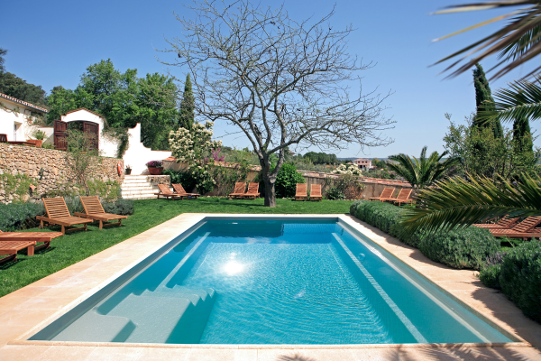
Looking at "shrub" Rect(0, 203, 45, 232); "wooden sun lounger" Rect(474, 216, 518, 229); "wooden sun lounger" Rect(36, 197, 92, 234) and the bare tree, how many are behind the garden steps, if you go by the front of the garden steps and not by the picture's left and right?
0

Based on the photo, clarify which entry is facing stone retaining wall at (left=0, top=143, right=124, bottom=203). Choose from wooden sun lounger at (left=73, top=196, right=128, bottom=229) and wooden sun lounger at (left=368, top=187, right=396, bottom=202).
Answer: wooden sun lounger at (left=368, top=187, right=396, bottom=202)

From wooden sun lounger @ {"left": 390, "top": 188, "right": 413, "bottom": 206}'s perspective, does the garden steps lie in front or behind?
in front

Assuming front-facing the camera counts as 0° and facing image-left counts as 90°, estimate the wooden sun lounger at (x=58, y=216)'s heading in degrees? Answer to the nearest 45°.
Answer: approximately 315°

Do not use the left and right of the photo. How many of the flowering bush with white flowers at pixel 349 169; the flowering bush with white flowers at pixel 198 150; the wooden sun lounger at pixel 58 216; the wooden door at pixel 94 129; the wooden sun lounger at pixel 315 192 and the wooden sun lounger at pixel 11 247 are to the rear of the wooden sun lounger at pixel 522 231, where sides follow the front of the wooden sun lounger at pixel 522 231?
0

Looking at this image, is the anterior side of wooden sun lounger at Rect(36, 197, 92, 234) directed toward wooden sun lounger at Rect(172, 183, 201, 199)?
no

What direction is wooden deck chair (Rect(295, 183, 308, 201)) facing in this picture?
toward the camera

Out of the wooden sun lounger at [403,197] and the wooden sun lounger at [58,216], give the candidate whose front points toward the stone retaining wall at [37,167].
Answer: the wooden sun lounger at [403,197]

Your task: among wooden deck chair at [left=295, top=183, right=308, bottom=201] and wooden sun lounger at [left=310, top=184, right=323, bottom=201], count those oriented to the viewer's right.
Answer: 0

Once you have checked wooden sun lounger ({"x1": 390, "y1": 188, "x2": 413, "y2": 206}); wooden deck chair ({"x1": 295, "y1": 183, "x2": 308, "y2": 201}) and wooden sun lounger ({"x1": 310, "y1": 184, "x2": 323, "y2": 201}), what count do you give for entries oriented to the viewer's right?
0

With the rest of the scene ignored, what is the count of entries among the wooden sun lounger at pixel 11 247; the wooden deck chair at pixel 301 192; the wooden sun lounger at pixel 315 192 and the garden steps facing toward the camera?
3

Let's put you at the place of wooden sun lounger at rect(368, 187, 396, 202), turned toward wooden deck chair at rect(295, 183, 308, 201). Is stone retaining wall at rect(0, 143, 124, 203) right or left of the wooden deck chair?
left

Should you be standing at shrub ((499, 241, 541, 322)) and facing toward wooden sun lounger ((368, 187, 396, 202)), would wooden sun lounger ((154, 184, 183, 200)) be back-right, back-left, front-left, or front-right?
front-left

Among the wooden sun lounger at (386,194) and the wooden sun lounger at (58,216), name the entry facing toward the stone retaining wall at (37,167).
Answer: the wooden sun lounger at (386,194)

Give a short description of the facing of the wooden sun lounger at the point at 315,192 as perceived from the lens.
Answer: facing the viewer

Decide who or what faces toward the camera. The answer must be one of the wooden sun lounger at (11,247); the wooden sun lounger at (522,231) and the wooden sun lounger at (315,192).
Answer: the wooden sun lounger at (315,192)

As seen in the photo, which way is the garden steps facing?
toward the camera
